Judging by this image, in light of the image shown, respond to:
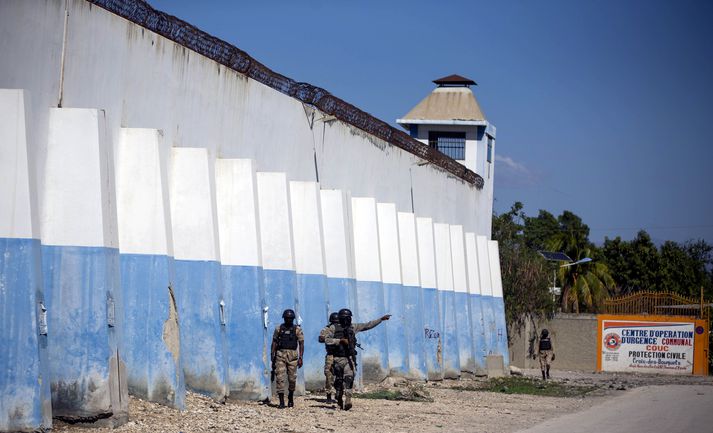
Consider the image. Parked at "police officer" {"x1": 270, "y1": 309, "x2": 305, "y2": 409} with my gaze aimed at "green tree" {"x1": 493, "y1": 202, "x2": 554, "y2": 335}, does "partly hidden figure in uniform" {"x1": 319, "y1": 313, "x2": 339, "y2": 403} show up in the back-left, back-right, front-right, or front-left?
front-right

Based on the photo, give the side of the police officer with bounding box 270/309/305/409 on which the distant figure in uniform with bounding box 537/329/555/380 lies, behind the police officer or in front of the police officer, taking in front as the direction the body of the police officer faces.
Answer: behind

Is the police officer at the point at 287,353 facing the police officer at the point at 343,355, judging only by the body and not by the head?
no

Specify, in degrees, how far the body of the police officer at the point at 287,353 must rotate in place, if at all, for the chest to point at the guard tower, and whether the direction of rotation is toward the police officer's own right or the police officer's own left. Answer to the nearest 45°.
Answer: approximately 180°

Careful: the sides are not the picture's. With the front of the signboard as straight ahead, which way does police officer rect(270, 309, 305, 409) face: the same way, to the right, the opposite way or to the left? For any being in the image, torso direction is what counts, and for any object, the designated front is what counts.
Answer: the same way

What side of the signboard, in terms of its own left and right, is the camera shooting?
front

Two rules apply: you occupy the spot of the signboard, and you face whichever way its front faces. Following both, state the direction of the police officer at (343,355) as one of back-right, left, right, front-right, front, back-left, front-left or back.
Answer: front

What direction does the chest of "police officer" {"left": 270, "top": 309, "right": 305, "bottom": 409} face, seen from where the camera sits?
toward the camera

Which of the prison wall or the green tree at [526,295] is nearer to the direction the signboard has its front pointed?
the prison wall

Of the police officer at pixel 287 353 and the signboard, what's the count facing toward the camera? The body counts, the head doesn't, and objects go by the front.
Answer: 2

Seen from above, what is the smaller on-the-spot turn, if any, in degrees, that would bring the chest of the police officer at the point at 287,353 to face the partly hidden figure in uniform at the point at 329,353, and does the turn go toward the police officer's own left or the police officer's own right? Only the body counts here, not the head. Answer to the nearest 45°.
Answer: approximately 135° to the police officer's own left

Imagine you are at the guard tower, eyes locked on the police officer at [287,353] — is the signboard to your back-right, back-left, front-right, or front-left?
front-left

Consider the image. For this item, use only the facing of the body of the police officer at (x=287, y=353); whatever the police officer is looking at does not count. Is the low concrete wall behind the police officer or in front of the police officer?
behind
